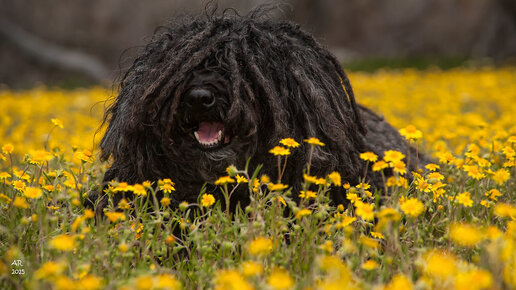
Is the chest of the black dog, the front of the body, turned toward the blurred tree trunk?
no

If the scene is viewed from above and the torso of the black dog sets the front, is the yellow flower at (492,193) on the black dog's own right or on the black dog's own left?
on the black dog's own left

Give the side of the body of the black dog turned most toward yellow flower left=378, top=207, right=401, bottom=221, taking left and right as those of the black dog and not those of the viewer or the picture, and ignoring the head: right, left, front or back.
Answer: left

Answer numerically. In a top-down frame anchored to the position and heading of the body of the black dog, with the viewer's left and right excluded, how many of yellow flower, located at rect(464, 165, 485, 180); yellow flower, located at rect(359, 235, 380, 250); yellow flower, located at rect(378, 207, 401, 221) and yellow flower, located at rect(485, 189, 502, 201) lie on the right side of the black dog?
0

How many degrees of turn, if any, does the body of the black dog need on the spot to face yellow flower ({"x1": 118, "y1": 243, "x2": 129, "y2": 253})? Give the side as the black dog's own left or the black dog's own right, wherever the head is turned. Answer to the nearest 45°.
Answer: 0° — it already faces it

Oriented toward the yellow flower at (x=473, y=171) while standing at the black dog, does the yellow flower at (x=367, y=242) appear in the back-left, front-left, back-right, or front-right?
front-right

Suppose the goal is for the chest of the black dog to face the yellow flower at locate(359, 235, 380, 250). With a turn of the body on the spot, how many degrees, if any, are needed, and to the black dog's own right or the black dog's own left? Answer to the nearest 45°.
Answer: approximately 90° to the black dog's own left

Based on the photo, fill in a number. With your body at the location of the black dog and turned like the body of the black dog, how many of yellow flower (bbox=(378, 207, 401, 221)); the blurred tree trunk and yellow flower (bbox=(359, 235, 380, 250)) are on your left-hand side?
2

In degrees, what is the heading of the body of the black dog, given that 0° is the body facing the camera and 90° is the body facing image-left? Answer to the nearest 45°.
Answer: approximately 45°

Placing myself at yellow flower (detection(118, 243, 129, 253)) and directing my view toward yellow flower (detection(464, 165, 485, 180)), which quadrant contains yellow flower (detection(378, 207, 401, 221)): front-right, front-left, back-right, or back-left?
front-right

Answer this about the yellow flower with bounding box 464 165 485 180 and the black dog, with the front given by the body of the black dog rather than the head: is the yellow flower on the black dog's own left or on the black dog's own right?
on the black dog's own left
